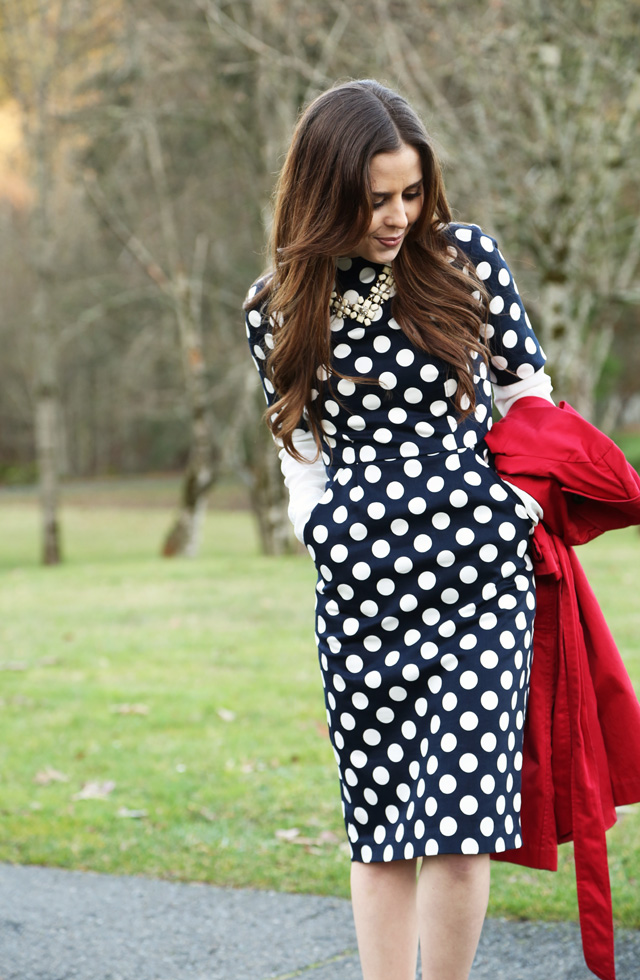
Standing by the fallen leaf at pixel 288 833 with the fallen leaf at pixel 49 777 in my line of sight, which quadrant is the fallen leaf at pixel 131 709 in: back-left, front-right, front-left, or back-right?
front-right

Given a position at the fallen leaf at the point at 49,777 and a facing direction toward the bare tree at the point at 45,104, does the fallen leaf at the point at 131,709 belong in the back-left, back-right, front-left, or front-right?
front-right

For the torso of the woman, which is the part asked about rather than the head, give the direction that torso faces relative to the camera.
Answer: toward the camera

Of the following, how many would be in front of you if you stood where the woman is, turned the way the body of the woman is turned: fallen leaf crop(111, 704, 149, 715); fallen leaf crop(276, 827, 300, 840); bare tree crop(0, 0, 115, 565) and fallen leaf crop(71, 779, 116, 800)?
0

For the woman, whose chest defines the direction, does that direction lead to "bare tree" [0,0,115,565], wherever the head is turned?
no

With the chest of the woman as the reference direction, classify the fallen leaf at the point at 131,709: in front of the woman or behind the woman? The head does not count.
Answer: behind

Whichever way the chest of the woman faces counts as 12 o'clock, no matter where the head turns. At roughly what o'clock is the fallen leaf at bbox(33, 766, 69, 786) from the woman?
The fallen leaf is roughly at 5 o'clock from the woman.

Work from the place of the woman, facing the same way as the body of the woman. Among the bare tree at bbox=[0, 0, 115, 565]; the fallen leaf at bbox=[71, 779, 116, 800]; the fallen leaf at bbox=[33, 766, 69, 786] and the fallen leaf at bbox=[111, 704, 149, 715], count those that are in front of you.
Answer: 0

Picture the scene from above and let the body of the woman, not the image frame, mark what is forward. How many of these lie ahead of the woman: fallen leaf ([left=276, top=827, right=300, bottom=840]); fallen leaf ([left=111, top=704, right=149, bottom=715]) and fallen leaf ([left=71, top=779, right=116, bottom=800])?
0

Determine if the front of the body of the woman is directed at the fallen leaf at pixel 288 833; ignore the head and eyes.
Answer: no

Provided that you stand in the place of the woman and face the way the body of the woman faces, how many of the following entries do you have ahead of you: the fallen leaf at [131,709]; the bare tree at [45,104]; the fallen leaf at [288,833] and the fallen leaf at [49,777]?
0

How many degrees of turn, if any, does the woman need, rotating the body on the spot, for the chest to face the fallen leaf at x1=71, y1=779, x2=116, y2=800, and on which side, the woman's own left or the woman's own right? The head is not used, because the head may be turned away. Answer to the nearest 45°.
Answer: approximately 135° to the woman's own right
